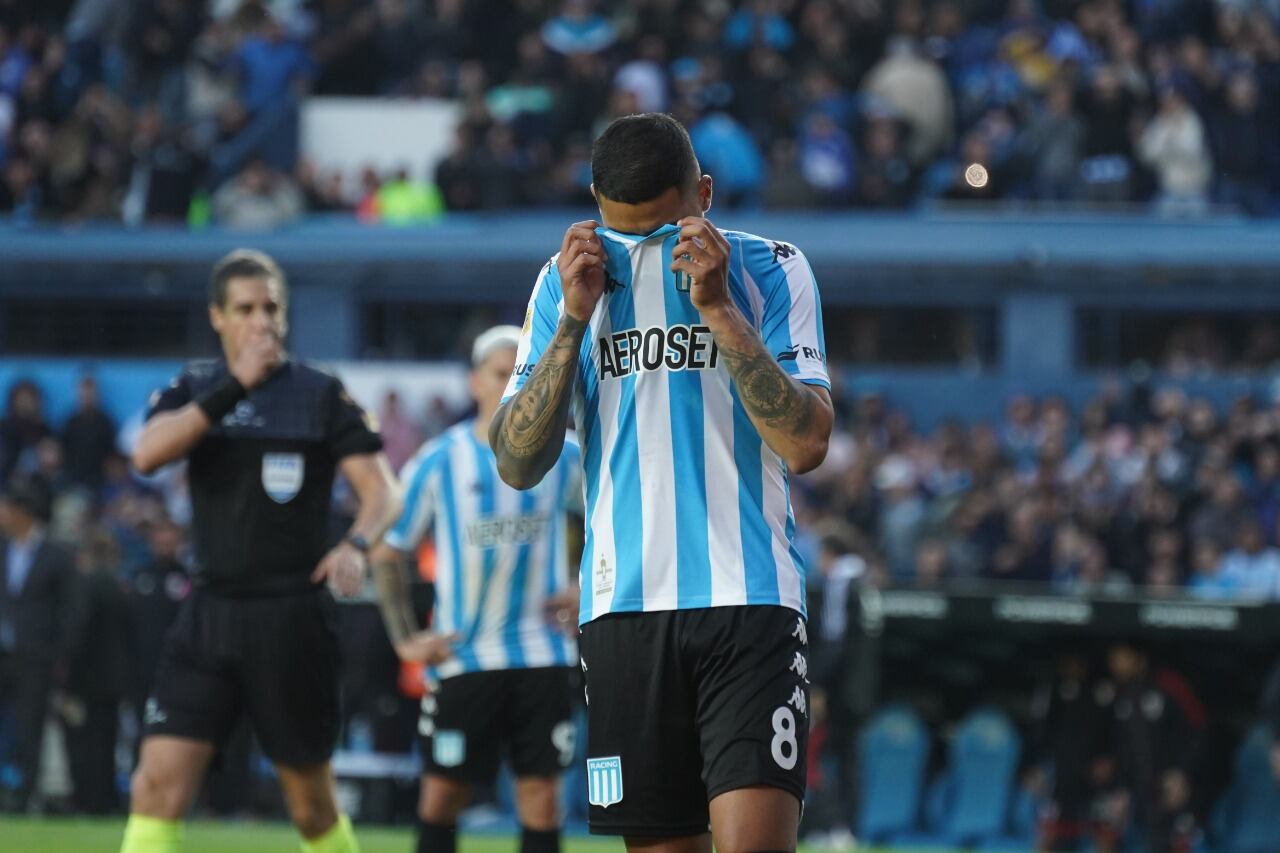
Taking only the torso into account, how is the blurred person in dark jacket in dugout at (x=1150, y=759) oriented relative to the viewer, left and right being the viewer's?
facing the viewer and to the left of the viewer

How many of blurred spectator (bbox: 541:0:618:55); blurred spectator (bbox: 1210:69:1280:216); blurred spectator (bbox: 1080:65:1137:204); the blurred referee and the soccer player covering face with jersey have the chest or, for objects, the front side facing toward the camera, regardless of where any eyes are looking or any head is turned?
5

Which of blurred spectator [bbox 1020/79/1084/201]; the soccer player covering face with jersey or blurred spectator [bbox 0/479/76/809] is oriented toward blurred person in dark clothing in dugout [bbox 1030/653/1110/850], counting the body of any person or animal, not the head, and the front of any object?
blurred spectator [bbox 1020/79/1084/201]

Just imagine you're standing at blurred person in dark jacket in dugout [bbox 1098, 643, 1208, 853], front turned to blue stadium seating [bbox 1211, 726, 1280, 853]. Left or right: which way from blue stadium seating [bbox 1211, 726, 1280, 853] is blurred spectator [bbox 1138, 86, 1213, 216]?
left

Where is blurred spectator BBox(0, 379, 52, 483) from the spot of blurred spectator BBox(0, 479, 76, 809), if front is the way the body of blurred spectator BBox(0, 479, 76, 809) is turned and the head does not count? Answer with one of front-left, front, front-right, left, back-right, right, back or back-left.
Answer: back-right

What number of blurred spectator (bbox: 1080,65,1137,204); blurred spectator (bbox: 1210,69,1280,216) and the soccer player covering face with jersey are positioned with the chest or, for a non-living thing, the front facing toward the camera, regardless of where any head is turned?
3

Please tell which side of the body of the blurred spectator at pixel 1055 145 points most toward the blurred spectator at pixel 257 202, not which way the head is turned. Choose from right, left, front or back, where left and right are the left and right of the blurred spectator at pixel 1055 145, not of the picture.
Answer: right

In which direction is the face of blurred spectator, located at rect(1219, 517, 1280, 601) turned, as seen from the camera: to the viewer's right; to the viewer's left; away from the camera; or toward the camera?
toward the camera

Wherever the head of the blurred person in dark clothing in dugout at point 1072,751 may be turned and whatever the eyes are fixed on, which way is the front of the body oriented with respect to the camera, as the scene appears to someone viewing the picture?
toward the camera

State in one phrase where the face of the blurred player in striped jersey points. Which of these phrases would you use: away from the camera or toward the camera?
toward the camera

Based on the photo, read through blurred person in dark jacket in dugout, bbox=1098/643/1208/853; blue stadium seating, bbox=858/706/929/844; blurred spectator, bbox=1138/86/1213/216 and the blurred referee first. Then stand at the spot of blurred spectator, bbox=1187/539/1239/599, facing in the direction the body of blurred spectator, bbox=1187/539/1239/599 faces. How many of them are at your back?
1

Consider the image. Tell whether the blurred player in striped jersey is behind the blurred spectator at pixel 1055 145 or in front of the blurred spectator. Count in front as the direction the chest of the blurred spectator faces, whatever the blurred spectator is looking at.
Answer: in front

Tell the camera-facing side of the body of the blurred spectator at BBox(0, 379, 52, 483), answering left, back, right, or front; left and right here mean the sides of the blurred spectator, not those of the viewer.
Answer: front

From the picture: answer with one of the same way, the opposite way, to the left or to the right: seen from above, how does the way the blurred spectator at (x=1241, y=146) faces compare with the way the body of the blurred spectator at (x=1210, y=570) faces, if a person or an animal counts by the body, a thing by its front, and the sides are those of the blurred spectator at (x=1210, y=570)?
the same way

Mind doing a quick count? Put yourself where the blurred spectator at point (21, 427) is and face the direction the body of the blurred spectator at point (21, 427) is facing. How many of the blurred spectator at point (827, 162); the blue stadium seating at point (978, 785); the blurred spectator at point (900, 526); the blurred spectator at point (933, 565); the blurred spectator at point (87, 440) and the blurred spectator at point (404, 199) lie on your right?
0

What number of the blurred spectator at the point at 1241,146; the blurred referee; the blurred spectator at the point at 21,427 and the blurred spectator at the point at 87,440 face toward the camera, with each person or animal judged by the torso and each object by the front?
4

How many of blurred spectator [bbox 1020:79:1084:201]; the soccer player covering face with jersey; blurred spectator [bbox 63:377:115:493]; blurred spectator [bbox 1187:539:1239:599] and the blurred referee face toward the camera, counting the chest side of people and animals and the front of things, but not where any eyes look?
5

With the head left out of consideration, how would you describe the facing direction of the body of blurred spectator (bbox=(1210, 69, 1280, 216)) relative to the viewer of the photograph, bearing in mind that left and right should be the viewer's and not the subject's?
facing the viewer

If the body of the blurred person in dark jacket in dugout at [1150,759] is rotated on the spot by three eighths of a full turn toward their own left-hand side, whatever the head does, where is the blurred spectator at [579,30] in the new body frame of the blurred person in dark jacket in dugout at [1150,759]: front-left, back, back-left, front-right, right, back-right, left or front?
back-left
